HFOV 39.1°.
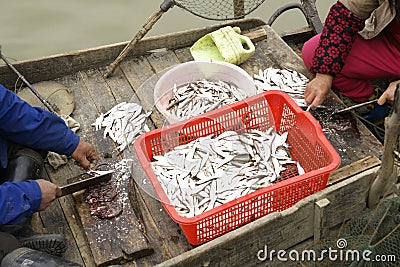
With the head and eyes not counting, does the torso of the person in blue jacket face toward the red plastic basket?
yes

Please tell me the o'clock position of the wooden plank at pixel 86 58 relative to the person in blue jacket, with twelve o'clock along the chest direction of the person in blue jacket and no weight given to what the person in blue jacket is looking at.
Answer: The wooden plank is roughly at 10 o'clock from the person in blue jacket.

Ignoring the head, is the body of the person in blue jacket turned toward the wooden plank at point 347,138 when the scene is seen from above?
yes

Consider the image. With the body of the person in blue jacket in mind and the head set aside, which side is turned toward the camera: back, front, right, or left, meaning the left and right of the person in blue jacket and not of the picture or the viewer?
right

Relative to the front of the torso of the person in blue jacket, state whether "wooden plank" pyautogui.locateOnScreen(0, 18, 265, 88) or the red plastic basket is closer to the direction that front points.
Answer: the red plastic basket

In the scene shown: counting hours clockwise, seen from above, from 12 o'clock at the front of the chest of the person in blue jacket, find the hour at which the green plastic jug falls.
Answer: The green plastic jug is roughly at 11 o'clock from the person in blue jacket.
